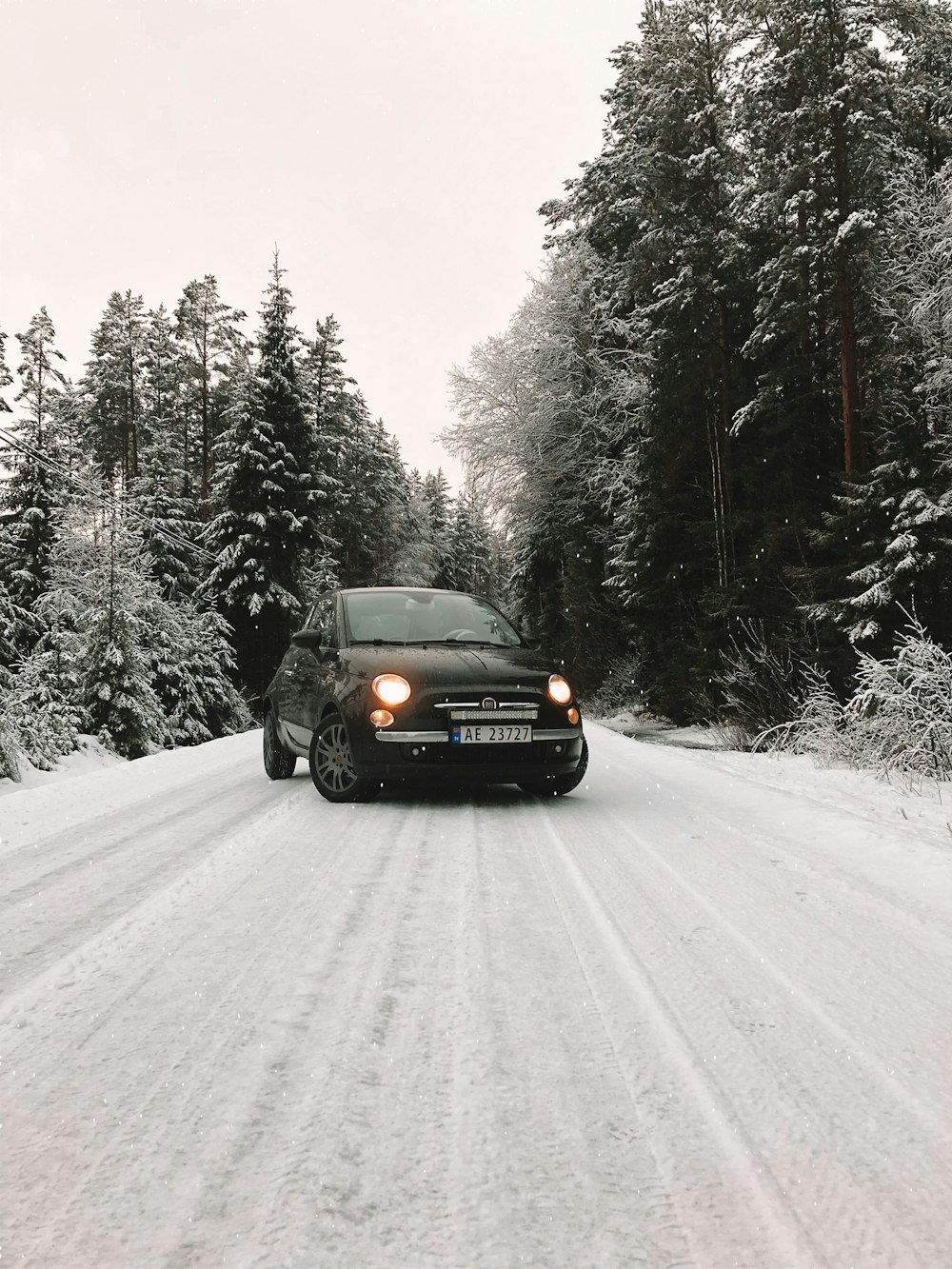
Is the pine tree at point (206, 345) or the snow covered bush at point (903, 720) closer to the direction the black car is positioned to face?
the snow covered bush

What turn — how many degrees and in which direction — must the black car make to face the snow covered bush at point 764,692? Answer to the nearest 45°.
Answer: approximately 90° to its left

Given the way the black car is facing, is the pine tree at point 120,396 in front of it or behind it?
behind

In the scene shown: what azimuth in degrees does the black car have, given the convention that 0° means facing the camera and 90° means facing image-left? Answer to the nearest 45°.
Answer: approximately 315°

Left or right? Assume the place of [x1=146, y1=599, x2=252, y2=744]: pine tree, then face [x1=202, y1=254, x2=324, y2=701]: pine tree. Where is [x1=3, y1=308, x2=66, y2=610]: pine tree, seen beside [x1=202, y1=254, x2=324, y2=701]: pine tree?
left

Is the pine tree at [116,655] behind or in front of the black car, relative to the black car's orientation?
behind

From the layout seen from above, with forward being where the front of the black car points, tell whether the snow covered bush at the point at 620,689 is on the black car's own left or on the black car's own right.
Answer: on the black car's own left

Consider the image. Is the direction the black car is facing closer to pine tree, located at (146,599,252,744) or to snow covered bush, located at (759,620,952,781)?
the snow covered bush

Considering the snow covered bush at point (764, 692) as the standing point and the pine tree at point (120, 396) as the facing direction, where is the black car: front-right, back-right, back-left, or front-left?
back-left
